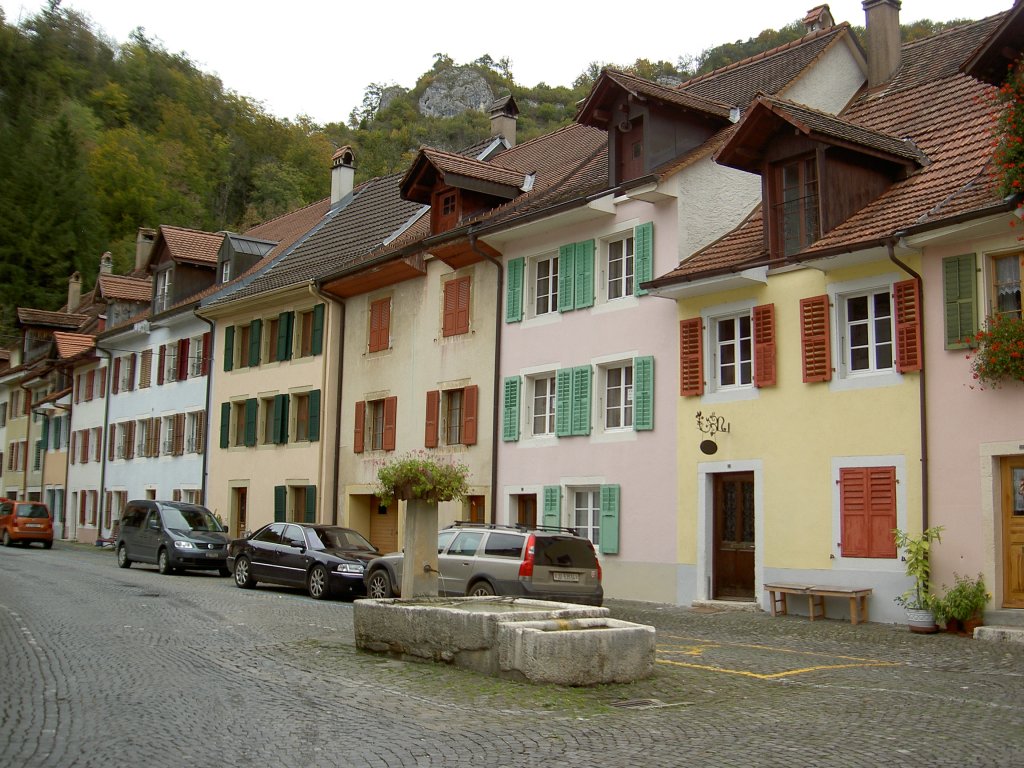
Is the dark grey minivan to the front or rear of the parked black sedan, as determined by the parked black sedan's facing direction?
to the rear

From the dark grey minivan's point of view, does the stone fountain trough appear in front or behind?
in front

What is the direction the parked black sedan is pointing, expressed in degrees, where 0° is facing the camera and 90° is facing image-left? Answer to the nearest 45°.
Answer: approximately 315°

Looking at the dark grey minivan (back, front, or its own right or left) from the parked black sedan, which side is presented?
front

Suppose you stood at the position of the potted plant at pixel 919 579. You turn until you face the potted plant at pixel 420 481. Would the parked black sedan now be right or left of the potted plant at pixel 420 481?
right

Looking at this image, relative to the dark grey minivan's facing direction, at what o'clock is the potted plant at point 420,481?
The potted plant is roughly at 1 o'clock from the dark grey minivan.

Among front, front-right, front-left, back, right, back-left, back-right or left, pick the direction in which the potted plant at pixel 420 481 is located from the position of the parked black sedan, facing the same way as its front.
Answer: front-right

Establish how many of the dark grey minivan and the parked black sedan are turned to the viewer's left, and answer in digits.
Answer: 0

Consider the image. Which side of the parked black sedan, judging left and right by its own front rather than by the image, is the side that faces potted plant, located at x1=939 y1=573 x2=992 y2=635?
front

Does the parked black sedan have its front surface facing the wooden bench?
yes

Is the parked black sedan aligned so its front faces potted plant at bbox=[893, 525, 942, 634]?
yes

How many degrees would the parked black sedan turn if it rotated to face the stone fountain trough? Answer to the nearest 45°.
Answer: approximately 45° to its right
